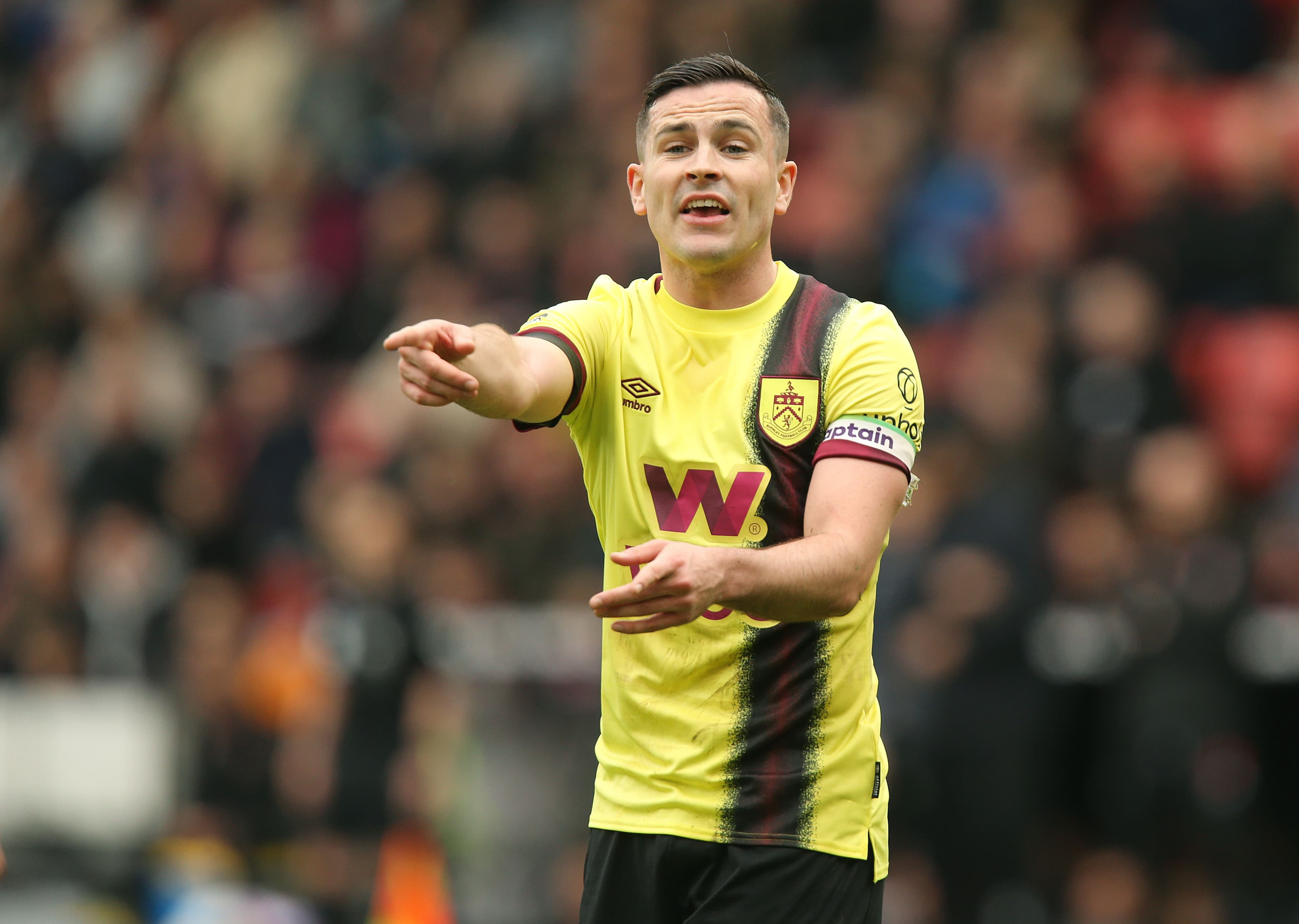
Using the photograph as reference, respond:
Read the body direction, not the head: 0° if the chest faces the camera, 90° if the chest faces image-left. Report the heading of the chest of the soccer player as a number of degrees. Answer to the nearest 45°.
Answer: approximately 0°
